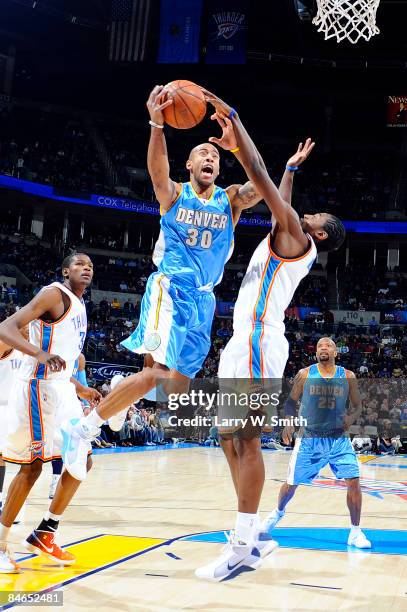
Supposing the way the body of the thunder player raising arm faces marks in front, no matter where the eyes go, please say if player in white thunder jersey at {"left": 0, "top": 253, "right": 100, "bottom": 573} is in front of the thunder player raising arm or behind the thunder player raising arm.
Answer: in front

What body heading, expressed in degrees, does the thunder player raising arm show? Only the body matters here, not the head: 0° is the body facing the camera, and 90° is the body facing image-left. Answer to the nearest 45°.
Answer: approximately 90°

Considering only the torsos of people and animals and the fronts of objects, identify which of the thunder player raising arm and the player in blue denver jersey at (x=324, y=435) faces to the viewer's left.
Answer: the thunder player raising arm

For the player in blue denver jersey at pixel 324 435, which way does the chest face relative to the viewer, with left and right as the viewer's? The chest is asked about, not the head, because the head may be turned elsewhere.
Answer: facing the viewer

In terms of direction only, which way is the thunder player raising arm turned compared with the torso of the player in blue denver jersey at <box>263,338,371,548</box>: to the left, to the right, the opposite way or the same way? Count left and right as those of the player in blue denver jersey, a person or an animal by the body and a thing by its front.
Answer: to the right

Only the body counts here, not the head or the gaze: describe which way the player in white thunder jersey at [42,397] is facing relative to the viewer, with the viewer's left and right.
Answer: facing the viewer and to the right of the viewer

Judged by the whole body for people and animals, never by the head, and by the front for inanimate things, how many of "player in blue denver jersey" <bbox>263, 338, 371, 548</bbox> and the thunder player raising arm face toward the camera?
1

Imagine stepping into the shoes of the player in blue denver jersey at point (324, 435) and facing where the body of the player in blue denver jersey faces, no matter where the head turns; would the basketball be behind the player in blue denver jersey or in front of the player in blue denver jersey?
in front
